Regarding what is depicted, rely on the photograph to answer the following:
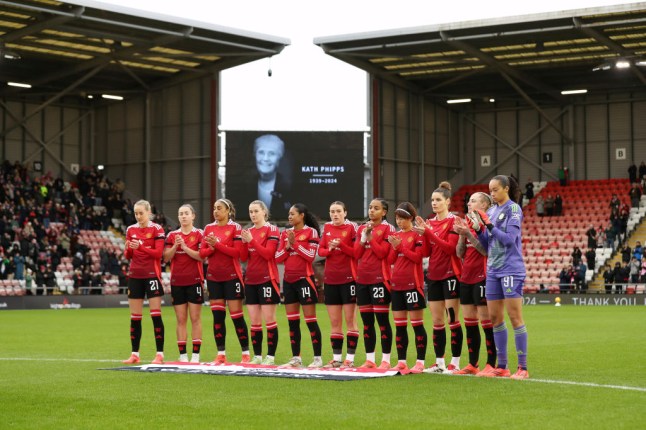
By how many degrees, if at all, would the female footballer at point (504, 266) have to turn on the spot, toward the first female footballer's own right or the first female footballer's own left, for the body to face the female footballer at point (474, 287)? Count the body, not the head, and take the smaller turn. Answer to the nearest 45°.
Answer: approximately 90° to the first female footballer's own right

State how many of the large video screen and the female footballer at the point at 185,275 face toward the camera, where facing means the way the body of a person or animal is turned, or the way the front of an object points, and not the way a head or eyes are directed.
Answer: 2

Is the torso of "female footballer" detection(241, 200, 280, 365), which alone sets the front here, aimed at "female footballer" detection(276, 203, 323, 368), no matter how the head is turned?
no

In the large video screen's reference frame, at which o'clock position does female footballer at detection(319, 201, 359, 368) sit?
The female footballer is roughly at 12 o'clock from the large video screen.

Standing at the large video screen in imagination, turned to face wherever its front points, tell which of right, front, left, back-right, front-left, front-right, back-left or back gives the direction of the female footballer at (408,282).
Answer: front

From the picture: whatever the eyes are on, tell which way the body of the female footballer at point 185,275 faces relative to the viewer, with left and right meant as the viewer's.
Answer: facing the viewer

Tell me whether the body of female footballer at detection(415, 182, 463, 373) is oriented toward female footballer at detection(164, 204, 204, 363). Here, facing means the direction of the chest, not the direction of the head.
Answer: no

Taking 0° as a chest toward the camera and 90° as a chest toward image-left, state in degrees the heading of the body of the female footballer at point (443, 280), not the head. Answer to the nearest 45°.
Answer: approximately 45°

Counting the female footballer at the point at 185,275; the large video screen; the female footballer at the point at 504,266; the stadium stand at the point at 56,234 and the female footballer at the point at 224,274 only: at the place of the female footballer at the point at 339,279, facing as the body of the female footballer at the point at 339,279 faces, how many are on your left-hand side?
1

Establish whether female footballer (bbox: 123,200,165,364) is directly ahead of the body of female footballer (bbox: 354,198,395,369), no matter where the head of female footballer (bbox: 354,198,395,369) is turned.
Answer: no

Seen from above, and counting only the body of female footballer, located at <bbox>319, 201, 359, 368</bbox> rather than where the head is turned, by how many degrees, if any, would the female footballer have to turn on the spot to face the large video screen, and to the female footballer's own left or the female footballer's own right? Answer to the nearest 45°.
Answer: approximately 135° to the female footballer's own right

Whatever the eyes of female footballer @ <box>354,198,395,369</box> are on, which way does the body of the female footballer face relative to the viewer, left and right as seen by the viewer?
facing the viewer and to the left of the viewer

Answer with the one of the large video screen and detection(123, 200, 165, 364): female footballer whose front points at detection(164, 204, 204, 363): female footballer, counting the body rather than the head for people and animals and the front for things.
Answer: the large video screen

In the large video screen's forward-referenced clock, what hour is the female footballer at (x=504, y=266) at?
The female footballer is roughly at 12 o'clock from the large video screen.

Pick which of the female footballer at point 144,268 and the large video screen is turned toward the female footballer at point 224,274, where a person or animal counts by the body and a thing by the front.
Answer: the large video screen
